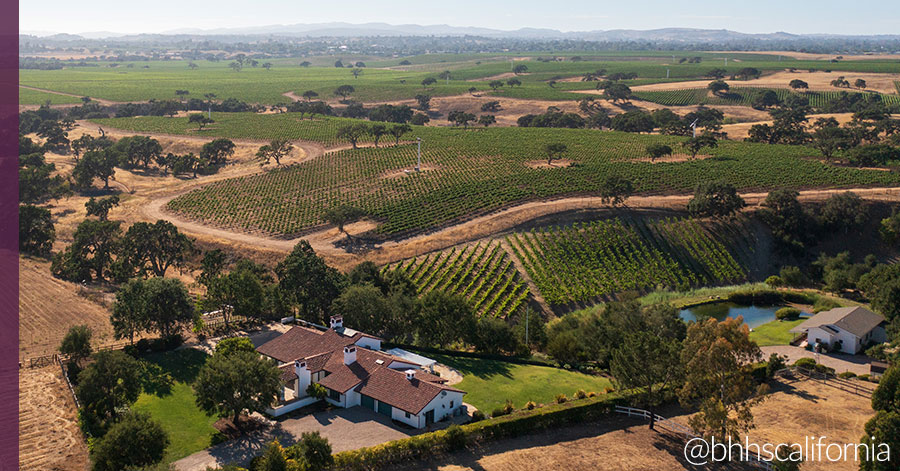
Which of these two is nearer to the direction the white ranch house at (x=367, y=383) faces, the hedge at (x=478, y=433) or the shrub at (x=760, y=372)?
the hedge

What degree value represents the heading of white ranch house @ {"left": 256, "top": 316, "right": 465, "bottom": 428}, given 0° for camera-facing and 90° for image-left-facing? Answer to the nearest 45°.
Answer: approximately 45°

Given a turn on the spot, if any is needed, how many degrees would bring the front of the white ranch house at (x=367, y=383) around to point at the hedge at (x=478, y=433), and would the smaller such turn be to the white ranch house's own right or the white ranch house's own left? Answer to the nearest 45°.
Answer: approximately 90° to the white ranch house's own left

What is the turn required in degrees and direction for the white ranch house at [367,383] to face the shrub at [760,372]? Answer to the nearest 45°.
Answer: approximately 135° to its left

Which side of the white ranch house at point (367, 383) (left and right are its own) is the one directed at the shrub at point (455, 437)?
left
